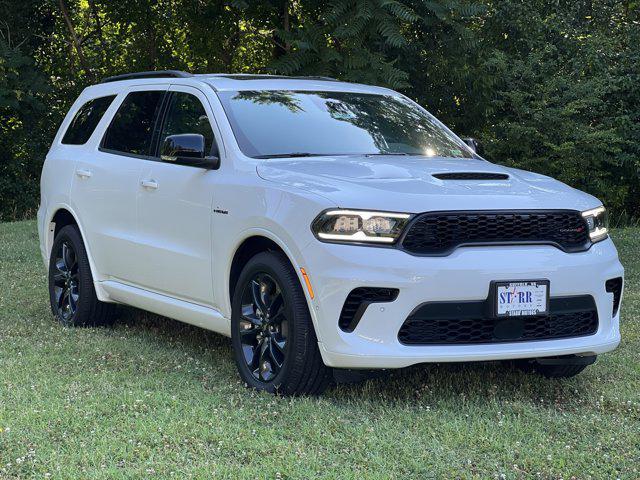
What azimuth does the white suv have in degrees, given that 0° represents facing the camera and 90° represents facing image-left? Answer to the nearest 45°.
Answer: approximately 315°
